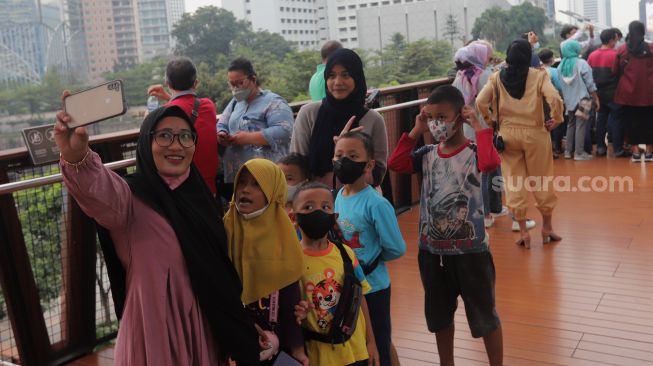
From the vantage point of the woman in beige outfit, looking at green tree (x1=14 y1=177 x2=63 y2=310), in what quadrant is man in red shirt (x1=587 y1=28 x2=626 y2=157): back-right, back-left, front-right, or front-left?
back-right

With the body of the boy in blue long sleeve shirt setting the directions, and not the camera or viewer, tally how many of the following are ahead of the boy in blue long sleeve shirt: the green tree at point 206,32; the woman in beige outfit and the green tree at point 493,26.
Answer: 0

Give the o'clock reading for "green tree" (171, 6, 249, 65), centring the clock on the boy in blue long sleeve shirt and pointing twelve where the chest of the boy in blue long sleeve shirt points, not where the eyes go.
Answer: The green tree is roughly at 4 o'clock from the boy in blue long sleeve shirt.

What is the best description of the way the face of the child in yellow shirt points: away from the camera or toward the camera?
toward the camera

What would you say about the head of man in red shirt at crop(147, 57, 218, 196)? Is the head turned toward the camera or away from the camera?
away from the camera

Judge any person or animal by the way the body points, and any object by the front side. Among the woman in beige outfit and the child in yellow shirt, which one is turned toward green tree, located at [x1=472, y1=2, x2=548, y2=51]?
the woman in beige outfit

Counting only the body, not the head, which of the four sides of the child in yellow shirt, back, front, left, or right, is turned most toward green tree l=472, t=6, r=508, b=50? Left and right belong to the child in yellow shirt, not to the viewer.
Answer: back

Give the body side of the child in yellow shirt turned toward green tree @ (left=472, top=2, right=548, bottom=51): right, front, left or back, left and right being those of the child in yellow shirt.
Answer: back

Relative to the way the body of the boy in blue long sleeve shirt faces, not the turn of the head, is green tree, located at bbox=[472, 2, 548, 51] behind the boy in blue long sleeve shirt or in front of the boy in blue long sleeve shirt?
behind

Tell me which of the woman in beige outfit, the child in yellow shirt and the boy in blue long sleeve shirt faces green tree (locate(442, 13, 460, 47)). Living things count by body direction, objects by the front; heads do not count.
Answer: the woman in beige outfit

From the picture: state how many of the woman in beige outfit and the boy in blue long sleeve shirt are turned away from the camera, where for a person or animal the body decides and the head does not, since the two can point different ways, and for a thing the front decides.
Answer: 1

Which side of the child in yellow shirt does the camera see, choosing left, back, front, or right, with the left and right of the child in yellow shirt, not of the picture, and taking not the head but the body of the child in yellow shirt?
front

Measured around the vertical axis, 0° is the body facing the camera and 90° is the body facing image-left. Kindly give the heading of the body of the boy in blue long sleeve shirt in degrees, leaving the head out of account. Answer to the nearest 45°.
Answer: approximately 45°
